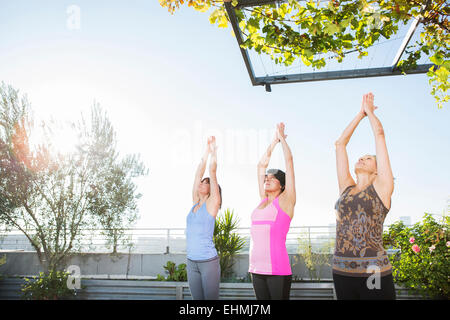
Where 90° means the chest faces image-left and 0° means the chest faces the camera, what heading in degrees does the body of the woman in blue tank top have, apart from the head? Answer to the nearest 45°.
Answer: approximately 45°

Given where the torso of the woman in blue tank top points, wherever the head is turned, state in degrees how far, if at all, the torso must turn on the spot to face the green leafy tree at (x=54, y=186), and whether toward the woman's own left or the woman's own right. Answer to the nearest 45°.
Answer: approximately 90° to the woman's own right

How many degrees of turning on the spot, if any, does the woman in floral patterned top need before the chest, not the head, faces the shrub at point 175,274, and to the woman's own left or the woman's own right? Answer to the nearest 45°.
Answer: approximately 90° to the woman's own right

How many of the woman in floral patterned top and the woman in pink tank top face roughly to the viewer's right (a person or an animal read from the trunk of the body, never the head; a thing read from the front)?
0

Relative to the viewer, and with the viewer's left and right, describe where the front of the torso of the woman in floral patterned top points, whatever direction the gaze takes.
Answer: facing the viewer and to the left of the viewer

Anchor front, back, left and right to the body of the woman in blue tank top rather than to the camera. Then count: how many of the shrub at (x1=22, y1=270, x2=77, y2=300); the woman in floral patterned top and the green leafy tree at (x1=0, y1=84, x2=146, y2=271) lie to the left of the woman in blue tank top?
1
